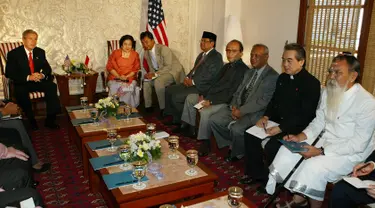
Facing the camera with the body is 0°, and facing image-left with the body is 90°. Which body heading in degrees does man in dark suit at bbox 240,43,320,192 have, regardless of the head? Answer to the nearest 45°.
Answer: approximately 45°

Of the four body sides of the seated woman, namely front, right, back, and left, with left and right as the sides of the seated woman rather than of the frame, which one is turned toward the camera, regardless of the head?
front

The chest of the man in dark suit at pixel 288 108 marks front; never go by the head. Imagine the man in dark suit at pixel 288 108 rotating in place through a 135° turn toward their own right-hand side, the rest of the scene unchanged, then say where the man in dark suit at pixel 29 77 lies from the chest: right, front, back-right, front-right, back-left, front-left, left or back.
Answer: left

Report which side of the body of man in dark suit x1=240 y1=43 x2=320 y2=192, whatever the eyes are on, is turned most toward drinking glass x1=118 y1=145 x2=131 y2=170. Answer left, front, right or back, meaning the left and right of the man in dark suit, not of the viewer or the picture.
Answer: front

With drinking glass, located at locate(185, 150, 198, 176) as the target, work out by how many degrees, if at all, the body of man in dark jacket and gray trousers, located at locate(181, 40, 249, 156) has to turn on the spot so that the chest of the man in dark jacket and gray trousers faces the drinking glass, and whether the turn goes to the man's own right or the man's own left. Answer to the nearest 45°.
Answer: approximately 45° to the man's own left

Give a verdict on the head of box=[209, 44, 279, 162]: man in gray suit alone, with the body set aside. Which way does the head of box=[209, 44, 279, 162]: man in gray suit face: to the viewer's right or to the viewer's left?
to the viewer's left

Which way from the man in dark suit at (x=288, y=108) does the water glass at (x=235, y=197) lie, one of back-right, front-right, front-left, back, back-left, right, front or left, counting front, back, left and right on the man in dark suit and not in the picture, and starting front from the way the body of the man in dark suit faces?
front-left

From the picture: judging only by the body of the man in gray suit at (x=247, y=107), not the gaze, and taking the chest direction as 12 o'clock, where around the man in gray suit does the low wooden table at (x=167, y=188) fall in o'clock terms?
The low wooden table is roughly at 11 o'clock from the man in gray suit.

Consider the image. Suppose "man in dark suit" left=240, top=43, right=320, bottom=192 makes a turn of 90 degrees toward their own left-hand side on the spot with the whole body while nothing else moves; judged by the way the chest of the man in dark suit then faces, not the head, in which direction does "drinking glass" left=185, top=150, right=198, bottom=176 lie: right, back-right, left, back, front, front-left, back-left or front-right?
right

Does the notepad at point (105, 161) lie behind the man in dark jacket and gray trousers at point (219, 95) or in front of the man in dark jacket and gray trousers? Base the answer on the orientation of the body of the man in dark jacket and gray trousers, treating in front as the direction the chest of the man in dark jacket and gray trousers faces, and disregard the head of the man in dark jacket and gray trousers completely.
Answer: in front

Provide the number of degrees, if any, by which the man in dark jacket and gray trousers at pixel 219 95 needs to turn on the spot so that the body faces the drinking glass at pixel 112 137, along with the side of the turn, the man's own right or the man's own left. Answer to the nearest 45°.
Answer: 0° — they already face it

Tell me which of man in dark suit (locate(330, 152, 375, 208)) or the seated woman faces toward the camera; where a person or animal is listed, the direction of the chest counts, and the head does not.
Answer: the seated woman

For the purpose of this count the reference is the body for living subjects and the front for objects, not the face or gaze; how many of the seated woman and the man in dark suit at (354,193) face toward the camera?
1

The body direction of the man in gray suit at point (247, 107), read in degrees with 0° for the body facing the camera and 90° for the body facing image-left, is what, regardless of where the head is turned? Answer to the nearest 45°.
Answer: approximately 45°

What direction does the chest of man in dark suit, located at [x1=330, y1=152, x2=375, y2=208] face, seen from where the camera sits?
to the viewer's left

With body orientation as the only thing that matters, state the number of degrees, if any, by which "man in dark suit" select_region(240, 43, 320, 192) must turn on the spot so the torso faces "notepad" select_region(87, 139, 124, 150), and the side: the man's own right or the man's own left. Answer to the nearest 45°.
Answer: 0° — they already face it
